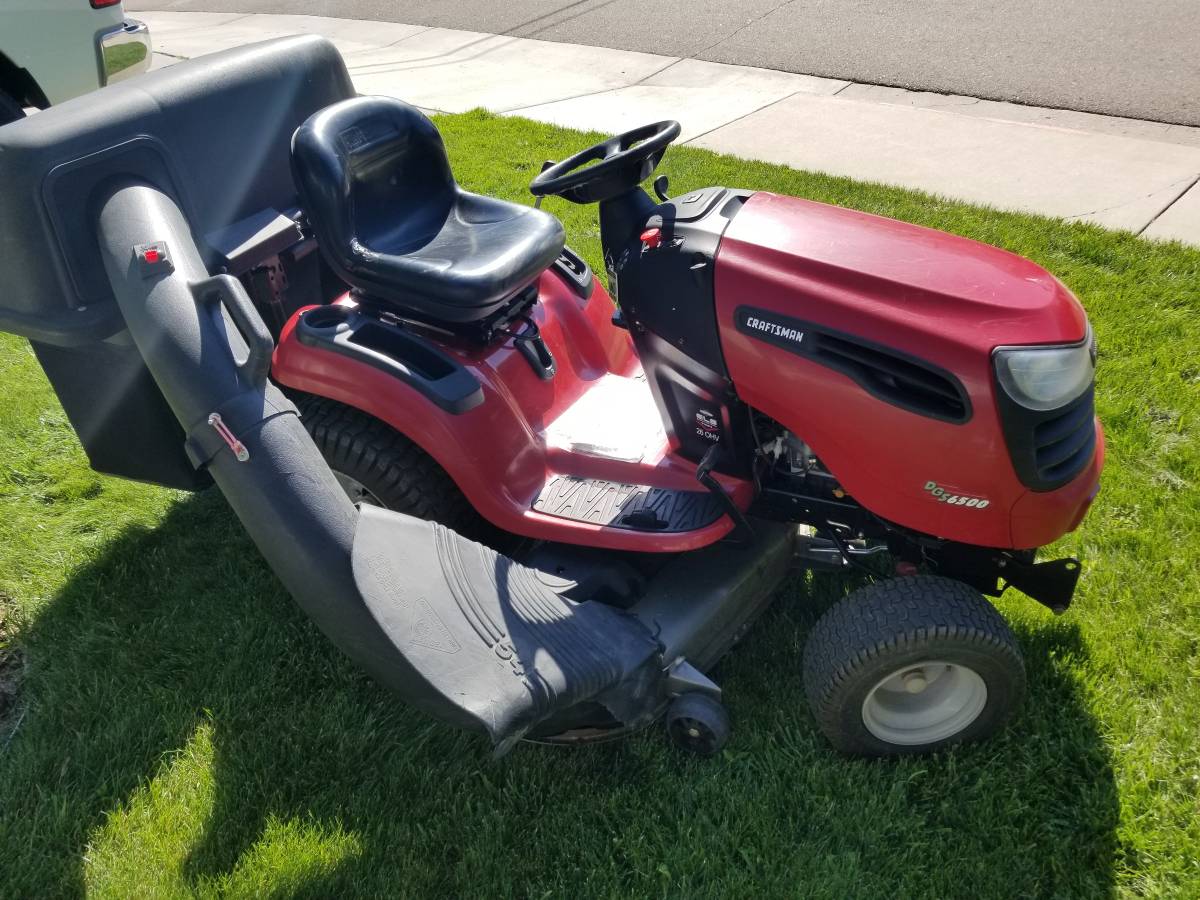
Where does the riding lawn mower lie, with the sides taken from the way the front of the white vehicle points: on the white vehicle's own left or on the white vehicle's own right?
on the white vehicle's own left

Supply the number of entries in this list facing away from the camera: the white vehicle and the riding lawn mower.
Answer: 0

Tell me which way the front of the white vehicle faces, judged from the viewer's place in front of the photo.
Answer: facing the viewer and to the left of the viewer

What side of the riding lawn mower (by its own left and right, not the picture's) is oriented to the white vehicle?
back

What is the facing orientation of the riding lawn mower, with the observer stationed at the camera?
facing the viewer and to the right of the viewer
